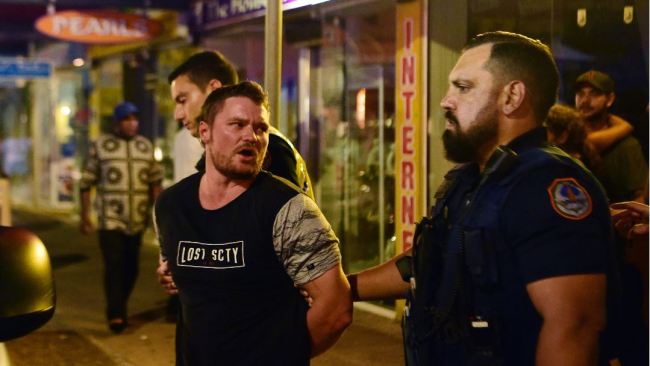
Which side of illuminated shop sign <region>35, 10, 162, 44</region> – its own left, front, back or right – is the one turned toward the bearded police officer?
front

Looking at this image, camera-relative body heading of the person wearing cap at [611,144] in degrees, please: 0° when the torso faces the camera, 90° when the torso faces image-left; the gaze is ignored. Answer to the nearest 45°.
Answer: approximately 45°

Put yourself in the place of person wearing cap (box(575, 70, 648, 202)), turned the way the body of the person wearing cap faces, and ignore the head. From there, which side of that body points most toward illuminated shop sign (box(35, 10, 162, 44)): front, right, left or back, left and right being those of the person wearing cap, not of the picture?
right

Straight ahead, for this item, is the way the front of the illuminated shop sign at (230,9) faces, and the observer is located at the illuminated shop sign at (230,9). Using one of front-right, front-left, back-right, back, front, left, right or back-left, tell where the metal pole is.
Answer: front-left

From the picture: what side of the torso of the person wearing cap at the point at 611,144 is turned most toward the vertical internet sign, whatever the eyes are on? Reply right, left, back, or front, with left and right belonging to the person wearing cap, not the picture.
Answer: right

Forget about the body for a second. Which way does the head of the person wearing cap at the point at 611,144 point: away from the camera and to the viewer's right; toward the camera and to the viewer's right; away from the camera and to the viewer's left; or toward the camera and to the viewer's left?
toward the camera and to the viewer's left

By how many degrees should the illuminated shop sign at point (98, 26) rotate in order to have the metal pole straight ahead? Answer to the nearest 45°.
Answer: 0° — it already faces it

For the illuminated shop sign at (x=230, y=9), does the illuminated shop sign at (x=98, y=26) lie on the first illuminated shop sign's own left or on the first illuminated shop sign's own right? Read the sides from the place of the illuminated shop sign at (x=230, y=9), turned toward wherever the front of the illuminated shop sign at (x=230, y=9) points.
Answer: on the first illuminated shop sign's own right

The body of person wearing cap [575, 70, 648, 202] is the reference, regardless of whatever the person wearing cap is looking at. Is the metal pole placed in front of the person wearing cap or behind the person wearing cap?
in front

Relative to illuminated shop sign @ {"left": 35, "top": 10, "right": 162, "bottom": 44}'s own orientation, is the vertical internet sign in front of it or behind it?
in front

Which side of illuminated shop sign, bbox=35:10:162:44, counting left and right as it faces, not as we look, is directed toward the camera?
front

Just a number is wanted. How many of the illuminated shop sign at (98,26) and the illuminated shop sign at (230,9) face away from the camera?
0

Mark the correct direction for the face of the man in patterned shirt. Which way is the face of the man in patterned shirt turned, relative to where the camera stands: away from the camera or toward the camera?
toward the camera

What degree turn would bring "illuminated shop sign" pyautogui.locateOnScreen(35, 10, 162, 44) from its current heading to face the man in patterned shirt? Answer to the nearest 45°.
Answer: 0° — it already faces them

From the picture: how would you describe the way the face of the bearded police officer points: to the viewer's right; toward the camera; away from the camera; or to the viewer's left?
to the viewer's left
